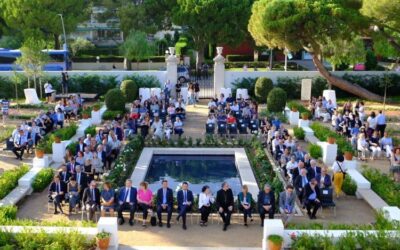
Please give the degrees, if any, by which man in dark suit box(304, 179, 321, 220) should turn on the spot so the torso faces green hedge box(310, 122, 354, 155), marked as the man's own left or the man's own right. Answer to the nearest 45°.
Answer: approximately 180°

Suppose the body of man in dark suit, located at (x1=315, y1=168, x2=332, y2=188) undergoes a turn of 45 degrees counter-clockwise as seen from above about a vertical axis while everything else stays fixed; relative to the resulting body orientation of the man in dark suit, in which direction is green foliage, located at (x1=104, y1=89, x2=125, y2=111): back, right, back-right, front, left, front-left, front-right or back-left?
back-right

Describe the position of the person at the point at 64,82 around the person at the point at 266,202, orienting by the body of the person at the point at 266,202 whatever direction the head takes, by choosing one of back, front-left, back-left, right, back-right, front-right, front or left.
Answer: back-right

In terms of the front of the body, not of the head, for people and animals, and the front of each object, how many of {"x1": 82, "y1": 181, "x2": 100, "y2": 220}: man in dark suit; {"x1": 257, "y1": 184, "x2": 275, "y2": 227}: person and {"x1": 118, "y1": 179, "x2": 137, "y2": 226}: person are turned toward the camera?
3

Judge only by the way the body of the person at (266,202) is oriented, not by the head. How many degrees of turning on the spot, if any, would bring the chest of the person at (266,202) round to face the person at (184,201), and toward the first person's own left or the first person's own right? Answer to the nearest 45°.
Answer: approximately 90° to the first person's own right

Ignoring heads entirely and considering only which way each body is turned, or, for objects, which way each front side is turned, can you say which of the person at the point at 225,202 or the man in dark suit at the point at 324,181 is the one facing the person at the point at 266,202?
the man in dark suit

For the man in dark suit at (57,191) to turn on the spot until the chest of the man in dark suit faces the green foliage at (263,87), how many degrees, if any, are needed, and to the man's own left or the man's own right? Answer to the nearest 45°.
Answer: approximately 135° to the man's own left

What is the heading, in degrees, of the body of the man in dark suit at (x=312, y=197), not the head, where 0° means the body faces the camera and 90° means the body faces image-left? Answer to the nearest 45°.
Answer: approximately 0°

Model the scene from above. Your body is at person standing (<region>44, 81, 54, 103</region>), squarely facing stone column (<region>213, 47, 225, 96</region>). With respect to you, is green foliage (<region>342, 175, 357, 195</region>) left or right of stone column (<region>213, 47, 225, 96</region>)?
right

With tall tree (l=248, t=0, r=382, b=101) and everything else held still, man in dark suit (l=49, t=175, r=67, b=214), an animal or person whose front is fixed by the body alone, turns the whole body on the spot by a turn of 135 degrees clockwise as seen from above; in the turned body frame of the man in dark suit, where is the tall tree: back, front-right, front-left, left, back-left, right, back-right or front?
right

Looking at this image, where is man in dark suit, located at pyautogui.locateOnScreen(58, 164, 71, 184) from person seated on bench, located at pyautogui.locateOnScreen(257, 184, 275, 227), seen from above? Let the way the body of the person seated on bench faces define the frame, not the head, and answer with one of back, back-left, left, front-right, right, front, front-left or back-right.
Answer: right

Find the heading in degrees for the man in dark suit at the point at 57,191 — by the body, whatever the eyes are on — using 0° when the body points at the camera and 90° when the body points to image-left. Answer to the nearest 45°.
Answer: approximately 0°
